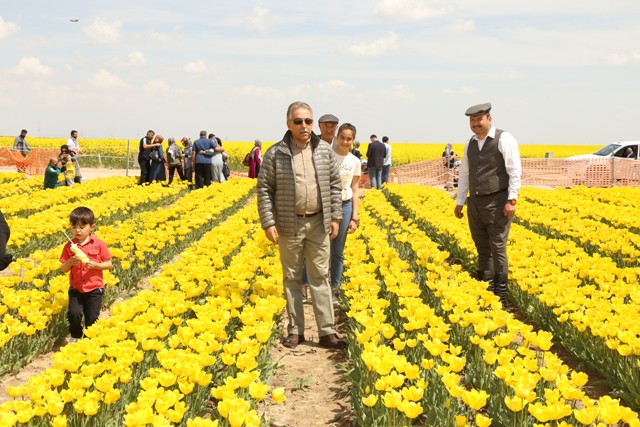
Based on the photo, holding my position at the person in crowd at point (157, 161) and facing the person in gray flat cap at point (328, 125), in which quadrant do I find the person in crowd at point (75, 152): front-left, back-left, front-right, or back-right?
back-right

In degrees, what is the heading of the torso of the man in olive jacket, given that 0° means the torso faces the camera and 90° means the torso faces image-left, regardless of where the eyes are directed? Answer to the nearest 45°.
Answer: approximately 0°

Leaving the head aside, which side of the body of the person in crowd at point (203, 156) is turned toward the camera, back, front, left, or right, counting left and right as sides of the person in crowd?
back
